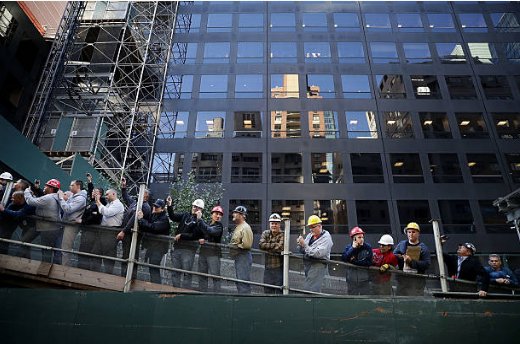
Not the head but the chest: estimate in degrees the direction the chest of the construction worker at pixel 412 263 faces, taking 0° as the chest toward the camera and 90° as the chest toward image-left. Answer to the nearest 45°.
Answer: approximately 0°

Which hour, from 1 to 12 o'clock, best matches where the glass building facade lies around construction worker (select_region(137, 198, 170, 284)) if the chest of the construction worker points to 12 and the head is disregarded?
The glass building facade is roughly at 6 o'clock from the construction worker.

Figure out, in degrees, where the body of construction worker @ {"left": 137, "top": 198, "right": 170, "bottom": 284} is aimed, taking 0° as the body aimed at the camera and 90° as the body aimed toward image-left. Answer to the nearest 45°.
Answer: approximately 45°
